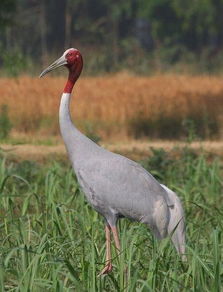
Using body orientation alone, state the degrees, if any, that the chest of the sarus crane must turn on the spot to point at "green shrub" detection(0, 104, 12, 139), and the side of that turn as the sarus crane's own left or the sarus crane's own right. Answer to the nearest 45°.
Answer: approximately 90° to the sarus crane's own right

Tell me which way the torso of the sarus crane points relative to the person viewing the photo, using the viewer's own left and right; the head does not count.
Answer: facing to the left of the viewer
